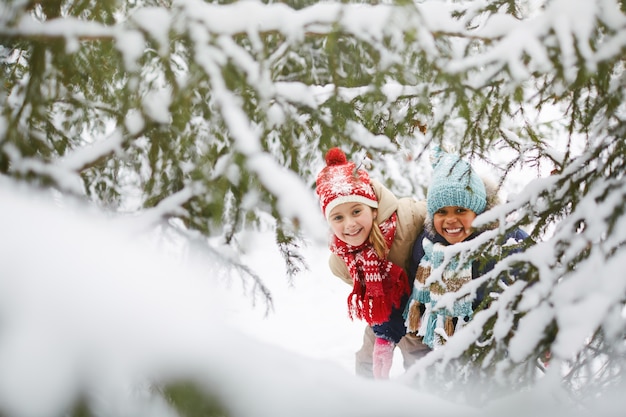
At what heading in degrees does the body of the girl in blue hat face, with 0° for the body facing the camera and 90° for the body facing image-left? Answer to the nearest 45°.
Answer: approximately 0°

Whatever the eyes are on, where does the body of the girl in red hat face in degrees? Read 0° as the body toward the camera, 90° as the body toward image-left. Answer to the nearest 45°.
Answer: approximately 45°
